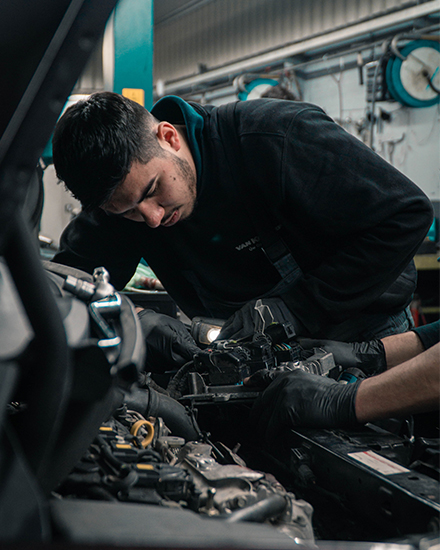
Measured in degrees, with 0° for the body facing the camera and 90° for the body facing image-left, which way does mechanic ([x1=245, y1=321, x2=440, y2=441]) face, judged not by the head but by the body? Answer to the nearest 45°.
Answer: approximately 90°

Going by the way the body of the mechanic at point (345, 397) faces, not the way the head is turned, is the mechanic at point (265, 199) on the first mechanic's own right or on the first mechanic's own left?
on the first mechanic's own right

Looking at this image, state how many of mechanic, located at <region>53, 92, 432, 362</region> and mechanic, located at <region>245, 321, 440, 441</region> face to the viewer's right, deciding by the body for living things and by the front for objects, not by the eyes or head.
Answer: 0

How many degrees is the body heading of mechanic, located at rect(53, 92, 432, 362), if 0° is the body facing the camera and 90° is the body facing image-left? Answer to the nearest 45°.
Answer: approximately 45°

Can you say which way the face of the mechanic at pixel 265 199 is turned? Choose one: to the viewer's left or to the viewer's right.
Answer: to the viewer's left

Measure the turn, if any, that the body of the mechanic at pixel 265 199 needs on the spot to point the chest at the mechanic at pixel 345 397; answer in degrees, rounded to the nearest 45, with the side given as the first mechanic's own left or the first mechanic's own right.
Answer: approximately 45° to the first mechanic's own left
